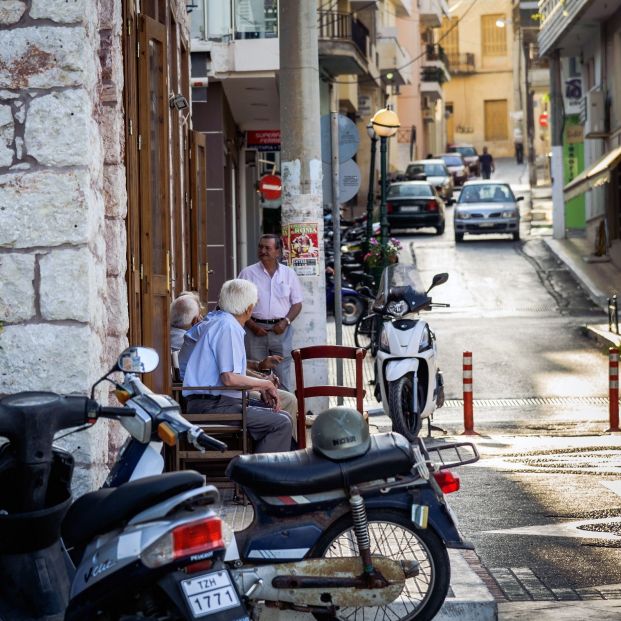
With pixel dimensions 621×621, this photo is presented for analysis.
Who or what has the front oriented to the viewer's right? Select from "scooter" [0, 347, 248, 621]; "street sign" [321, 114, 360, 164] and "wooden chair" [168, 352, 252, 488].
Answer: the wooden chair

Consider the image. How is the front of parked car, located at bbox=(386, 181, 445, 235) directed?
away from the camera

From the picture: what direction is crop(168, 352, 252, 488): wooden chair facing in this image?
to the viewer's right

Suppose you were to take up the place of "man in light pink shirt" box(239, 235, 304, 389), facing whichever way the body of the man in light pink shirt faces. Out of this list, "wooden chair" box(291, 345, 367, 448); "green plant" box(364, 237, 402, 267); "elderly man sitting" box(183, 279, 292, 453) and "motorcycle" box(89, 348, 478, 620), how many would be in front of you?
3

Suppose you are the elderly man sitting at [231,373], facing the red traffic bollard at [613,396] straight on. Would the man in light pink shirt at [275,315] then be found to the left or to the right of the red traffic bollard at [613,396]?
left

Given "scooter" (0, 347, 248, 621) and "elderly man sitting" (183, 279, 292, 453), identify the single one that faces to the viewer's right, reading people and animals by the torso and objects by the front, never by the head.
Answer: the elderly man sitting

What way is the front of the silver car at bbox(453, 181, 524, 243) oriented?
toward the camera

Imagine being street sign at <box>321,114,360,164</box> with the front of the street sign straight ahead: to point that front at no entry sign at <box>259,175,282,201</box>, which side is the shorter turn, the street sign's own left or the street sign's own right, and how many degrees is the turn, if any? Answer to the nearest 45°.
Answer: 0° — it already faces it

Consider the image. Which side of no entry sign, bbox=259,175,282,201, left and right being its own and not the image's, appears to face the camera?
front

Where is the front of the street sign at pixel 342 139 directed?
away from the camera

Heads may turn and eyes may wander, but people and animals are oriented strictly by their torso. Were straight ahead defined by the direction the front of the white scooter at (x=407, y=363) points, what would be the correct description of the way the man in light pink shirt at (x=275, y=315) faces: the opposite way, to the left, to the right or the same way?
the same way

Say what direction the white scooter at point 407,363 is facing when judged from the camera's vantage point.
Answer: facing the viewer

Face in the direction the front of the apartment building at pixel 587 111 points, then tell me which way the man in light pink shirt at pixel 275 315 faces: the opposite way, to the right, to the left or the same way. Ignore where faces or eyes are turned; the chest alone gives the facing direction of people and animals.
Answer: to the left

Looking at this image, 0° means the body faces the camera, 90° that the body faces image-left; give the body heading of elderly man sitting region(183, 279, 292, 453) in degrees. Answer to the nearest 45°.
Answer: approximately 270°
